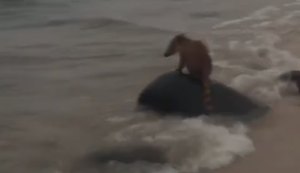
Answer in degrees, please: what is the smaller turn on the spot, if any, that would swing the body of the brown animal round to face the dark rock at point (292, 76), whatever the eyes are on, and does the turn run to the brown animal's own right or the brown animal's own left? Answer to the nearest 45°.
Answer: approximately 135° to the brown animal's own right

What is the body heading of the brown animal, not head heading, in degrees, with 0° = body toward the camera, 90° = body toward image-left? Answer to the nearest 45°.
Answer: approximately 90°
